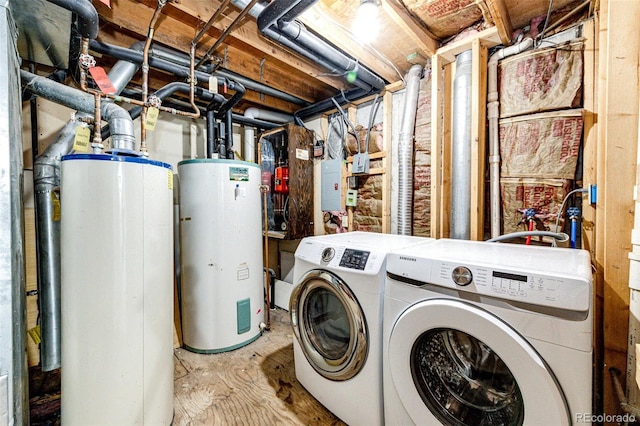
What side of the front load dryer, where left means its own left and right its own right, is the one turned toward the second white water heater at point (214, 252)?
right

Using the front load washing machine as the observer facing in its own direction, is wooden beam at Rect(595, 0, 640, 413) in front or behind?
behind

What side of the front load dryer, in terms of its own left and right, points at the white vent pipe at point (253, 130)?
right

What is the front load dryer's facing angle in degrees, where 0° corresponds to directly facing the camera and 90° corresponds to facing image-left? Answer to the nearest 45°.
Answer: approximately 45°
